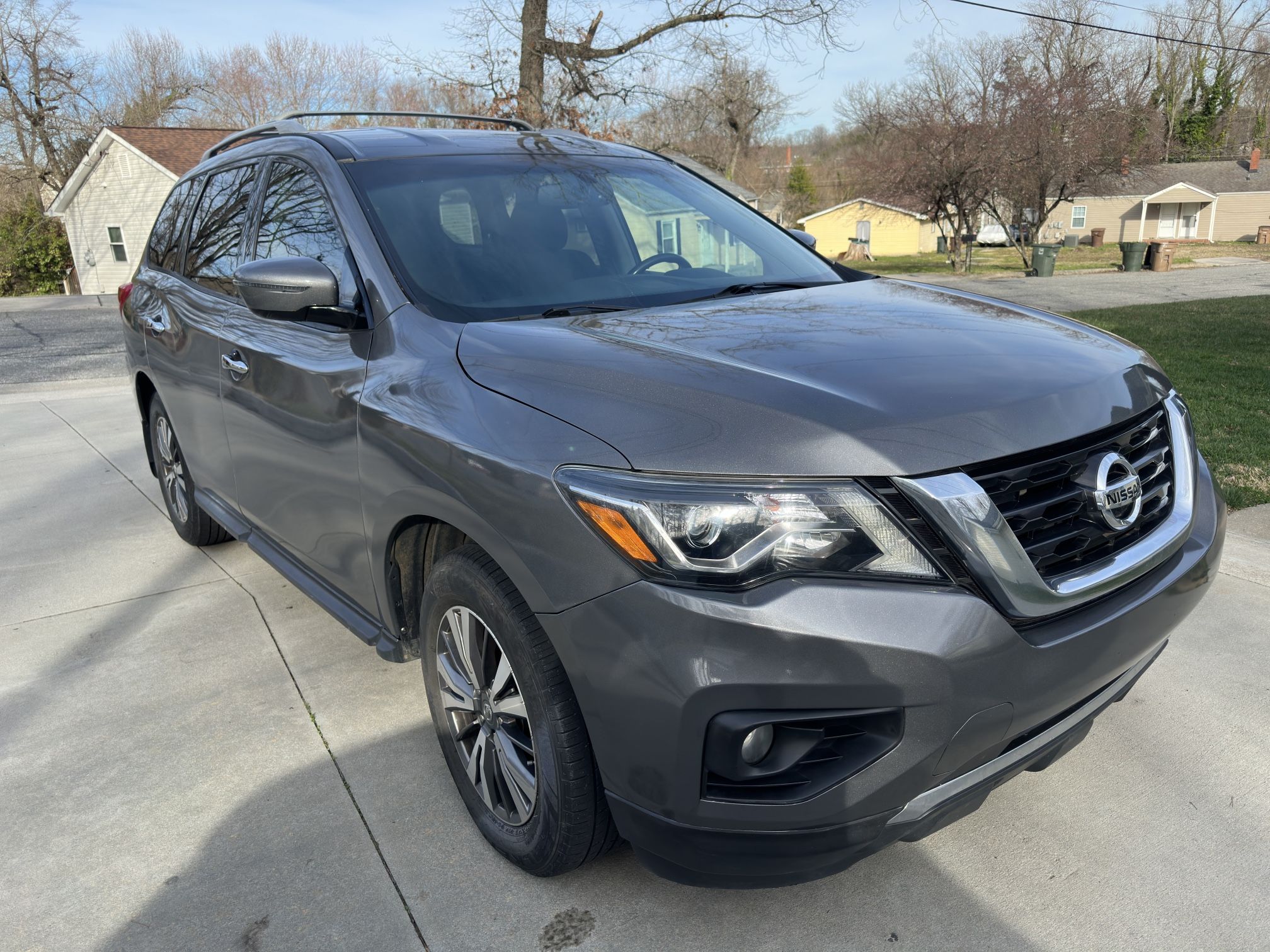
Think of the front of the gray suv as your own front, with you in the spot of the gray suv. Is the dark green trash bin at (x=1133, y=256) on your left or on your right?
on your left

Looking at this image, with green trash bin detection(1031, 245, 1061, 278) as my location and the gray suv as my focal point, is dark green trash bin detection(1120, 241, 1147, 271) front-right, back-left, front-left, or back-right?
back-left

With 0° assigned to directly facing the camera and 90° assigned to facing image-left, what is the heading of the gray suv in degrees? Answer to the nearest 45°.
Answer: approximately 315°

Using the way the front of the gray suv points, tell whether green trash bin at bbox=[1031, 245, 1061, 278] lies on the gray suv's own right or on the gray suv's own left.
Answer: on the gray suv's own left
